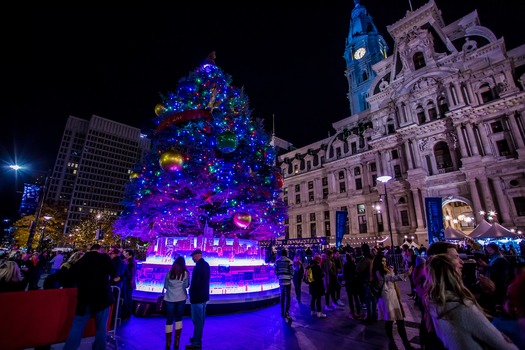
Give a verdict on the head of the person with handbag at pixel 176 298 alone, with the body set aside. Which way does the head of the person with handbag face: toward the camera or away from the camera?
away from the camera

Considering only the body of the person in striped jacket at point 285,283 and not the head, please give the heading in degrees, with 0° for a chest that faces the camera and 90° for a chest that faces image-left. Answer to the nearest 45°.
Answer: approximately 180°

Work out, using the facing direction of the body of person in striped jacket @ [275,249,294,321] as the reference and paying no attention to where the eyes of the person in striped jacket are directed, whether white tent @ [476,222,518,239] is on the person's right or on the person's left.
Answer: on the person's right

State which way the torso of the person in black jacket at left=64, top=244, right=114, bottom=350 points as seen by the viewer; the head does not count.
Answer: away from the camera

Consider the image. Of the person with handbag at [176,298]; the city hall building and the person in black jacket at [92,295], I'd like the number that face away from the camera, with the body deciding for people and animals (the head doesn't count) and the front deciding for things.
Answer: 2

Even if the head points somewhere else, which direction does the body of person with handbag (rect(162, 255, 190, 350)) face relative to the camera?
away from the camera

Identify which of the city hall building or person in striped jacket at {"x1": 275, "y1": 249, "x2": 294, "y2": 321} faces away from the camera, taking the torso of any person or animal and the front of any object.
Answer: the person in striped jacket

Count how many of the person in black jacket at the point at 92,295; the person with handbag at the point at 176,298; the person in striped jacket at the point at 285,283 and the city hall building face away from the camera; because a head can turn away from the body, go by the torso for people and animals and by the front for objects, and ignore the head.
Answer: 3
